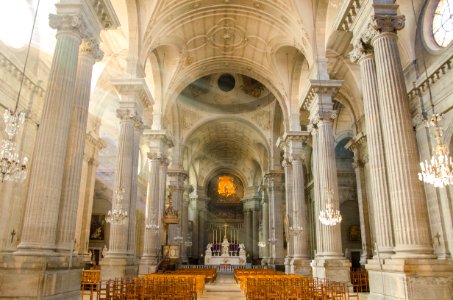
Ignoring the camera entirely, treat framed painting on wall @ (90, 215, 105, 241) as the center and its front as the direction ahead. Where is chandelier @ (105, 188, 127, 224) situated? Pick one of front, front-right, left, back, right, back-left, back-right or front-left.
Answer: front

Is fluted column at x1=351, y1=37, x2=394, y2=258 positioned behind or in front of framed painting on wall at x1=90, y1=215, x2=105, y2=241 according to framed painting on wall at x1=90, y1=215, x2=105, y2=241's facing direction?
in front

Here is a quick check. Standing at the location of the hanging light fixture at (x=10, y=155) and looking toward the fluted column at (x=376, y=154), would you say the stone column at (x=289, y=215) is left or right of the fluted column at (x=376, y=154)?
left

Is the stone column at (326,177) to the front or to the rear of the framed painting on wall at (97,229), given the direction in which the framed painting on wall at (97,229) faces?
to the front

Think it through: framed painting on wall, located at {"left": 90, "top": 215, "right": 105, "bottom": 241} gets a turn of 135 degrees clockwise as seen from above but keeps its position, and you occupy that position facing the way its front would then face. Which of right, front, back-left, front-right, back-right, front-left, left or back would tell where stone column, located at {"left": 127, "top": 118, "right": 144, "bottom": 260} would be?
back-left

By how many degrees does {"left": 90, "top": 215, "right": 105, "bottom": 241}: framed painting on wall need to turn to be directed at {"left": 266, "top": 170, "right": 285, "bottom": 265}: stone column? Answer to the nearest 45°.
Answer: approximately 90° to its left

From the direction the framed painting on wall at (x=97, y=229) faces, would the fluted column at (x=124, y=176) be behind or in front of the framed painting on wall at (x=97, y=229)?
in front

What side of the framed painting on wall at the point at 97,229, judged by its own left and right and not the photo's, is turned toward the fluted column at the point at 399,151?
front

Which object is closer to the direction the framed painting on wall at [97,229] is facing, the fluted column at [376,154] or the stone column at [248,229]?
the fluted column

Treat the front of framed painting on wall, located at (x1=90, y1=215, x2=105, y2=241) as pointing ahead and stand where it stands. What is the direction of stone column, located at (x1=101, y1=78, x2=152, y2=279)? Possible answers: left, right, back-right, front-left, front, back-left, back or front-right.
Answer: front
